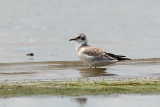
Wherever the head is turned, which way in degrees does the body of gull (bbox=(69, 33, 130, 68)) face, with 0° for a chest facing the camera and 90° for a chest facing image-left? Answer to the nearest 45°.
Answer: approximately 90°
